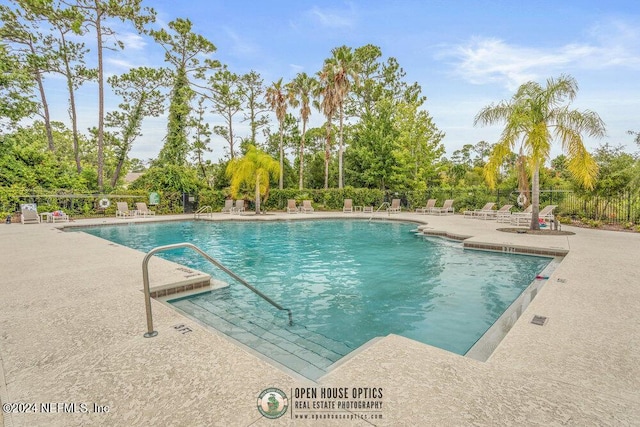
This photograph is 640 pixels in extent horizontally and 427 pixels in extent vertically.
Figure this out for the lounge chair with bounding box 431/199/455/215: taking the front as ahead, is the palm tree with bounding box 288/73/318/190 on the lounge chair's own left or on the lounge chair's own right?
on the lounge chair's own right

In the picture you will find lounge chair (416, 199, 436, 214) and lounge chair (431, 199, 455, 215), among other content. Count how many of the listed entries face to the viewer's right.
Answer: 0

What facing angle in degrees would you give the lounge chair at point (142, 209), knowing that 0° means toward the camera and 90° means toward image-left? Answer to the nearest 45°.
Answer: approximately 315°

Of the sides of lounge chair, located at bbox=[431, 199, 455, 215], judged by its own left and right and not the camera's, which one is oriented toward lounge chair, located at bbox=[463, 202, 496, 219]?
left

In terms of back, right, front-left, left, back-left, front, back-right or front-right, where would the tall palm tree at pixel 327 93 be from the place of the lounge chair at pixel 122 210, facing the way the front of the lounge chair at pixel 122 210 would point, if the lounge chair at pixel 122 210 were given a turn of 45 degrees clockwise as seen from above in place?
left

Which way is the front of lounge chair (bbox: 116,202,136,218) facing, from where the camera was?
facing the viewer and to the right of the viewer

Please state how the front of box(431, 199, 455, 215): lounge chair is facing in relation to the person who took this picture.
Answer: facing the viewer and to the left of the viewer
